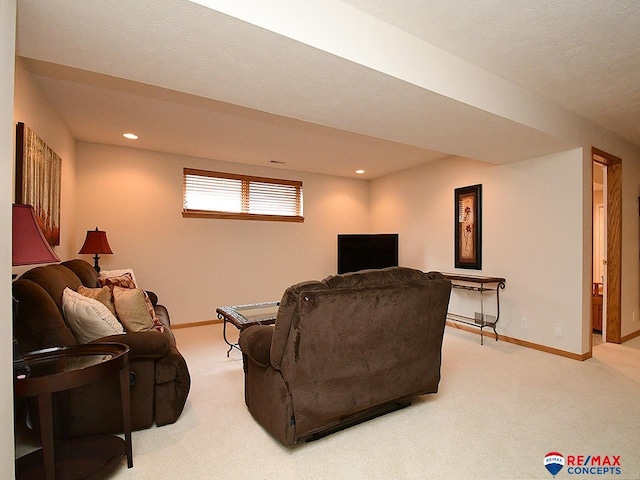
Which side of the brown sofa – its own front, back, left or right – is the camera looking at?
right

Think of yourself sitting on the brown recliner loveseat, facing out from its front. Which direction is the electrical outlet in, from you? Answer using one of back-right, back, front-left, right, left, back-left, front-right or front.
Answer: right

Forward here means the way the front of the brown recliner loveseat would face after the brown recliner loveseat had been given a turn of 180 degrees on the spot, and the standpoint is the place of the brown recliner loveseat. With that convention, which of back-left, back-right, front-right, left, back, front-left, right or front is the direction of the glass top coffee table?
back

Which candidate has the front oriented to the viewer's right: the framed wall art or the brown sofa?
the brown sofa

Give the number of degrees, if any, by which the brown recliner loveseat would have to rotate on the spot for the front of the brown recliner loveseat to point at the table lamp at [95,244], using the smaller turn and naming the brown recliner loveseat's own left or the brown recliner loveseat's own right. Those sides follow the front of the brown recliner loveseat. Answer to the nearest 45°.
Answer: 0° — it already faces it

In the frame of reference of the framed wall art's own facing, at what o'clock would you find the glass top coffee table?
The glass top coffee table is roughly at 12 o'clock from the framed wall art.

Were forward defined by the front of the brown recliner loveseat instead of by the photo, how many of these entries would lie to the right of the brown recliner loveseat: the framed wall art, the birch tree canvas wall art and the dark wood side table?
1

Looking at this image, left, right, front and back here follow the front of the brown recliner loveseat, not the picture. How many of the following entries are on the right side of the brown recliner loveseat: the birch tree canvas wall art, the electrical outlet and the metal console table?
2

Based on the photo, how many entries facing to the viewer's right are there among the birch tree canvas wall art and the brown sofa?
2

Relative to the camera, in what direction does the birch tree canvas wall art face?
facing to the right of the viewer

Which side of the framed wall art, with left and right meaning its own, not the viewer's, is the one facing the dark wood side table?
front

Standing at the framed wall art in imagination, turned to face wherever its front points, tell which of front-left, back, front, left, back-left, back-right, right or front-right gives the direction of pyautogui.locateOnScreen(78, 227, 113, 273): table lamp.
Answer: front

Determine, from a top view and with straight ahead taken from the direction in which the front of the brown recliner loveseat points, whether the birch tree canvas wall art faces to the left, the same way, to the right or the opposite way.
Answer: to the right

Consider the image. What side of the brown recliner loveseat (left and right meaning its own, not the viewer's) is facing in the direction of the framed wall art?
right

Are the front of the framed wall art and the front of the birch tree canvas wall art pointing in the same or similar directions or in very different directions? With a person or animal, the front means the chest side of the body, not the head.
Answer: very different directions

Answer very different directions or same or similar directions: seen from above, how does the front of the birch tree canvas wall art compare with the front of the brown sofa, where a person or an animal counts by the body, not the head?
same or similar directions
